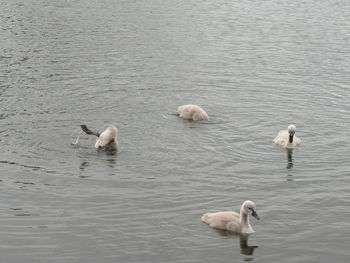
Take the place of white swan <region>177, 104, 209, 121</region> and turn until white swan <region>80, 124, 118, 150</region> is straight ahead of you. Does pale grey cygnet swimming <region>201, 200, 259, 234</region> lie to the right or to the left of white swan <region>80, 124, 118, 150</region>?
left

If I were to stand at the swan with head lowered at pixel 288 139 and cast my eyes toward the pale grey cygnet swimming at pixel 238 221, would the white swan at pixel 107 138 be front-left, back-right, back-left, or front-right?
front-right

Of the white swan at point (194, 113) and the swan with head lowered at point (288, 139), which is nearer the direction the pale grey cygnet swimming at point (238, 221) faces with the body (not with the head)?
the swan with head lowered

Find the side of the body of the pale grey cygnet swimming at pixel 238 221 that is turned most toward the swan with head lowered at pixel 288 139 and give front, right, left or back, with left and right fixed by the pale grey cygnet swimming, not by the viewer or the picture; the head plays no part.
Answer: left

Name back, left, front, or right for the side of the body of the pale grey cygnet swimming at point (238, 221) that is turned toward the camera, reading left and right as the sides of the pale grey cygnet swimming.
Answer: right

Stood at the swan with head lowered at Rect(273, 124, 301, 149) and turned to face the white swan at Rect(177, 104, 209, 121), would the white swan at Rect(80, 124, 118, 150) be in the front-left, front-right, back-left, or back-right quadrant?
front-left
